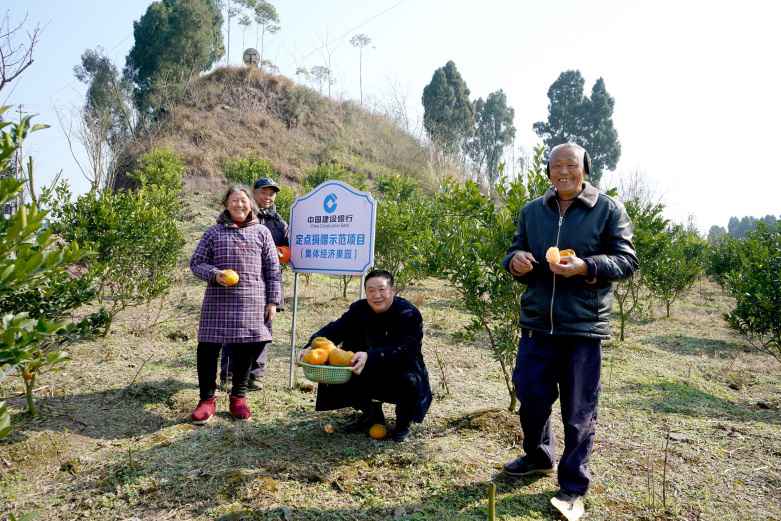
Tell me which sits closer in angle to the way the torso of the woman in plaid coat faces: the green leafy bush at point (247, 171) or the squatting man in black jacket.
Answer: the squatting man in black jacket

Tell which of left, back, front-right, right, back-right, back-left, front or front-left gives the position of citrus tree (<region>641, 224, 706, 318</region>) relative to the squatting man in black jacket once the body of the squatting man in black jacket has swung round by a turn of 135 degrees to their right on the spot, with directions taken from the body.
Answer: front-right

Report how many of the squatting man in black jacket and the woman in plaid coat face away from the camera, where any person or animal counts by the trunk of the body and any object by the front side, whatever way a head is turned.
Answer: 0

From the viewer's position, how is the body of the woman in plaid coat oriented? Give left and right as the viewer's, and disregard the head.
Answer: facing the viewer

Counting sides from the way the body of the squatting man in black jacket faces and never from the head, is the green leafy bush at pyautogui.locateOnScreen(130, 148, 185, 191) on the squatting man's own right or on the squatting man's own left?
on the squatting man's own right

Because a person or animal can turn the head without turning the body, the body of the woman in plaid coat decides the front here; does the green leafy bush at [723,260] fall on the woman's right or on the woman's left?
on the woman's left

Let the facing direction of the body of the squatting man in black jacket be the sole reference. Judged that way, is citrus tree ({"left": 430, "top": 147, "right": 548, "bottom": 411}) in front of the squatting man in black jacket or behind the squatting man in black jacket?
behind

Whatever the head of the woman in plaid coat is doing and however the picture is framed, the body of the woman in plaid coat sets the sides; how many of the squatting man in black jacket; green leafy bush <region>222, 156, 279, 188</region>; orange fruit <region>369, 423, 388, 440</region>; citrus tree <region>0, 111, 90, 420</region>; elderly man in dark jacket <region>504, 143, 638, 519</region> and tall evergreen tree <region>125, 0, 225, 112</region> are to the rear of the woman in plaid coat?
2

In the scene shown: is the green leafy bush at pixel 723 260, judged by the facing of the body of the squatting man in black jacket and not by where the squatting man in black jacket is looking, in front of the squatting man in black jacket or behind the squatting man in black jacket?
behind

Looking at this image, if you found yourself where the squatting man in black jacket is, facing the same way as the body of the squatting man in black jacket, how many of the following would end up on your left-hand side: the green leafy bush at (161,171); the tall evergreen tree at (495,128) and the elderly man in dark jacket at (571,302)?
1

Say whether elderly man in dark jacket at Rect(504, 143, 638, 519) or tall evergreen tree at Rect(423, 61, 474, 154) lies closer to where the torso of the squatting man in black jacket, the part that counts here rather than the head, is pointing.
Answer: the elderly man in dark jacket

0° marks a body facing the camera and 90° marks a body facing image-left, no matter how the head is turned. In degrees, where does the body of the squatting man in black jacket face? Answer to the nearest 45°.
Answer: approximately 45°
